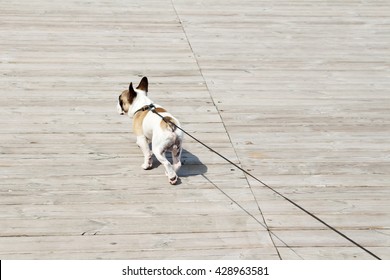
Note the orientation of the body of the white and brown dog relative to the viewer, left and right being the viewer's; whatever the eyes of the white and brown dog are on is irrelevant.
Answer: facing away from the viewer and to the left of the viewer
